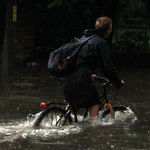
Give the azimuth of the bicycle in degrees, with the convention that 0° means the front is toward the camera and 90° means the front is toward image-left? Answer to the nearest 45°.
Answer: approximately 270°

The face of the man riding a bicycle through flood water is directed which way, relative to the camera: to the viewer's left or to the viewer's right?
to the viewer's right
